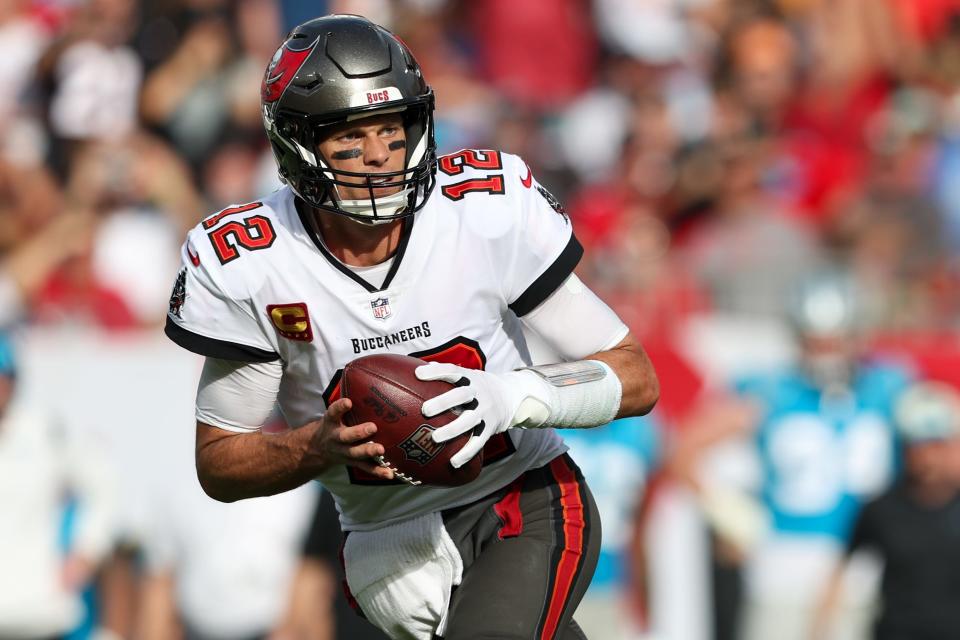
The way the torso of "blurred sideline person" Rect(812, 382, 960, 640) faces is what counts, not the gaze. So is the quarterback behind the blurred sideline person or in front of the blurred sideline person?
in front

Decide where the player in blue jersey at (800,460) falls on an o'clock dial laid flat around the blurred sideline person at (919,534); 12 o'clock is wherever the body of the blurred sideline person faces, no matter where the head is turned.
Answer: The player in blue jersey is roughly at 4 o'clock from the blurred sideline person.

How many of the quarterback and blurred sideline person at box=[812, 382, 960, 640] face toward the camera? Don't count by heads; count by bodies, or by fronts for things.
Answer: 2

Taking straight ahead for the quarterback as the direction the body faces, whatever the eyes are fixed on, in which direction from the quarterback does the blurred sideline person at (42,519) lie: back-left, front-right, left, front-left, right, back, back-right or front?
back-right

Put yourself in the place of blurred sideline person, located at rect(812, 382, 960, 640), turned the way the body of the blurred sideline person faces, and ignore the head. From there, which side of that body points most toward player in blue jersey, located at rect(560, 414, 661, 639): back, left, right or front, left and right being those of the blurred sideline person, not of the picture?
right

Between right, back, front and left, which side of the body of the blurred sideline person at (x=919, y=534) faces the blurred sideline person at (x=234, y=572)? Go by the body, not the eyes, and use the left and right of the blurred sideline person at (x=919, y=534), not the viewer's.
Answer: right

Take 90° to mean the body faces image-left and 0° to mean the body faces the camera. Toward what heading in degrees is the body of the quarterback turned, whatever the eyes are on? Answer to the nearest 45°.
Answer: approximately 0°

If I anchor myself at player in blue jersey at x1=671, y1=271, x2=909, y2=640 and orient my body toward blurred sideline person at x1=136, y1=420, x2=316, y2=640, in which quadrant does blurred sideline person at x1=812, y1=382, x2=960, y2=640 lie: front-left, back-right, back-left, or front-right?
back-left

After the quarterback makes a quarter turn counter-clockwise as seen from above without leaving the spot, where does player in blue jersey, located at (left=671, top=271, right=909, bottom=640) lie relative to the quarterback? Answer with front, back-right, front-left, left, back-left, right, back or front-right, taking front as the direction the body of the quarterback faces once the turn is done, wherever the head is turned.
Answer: front-left
